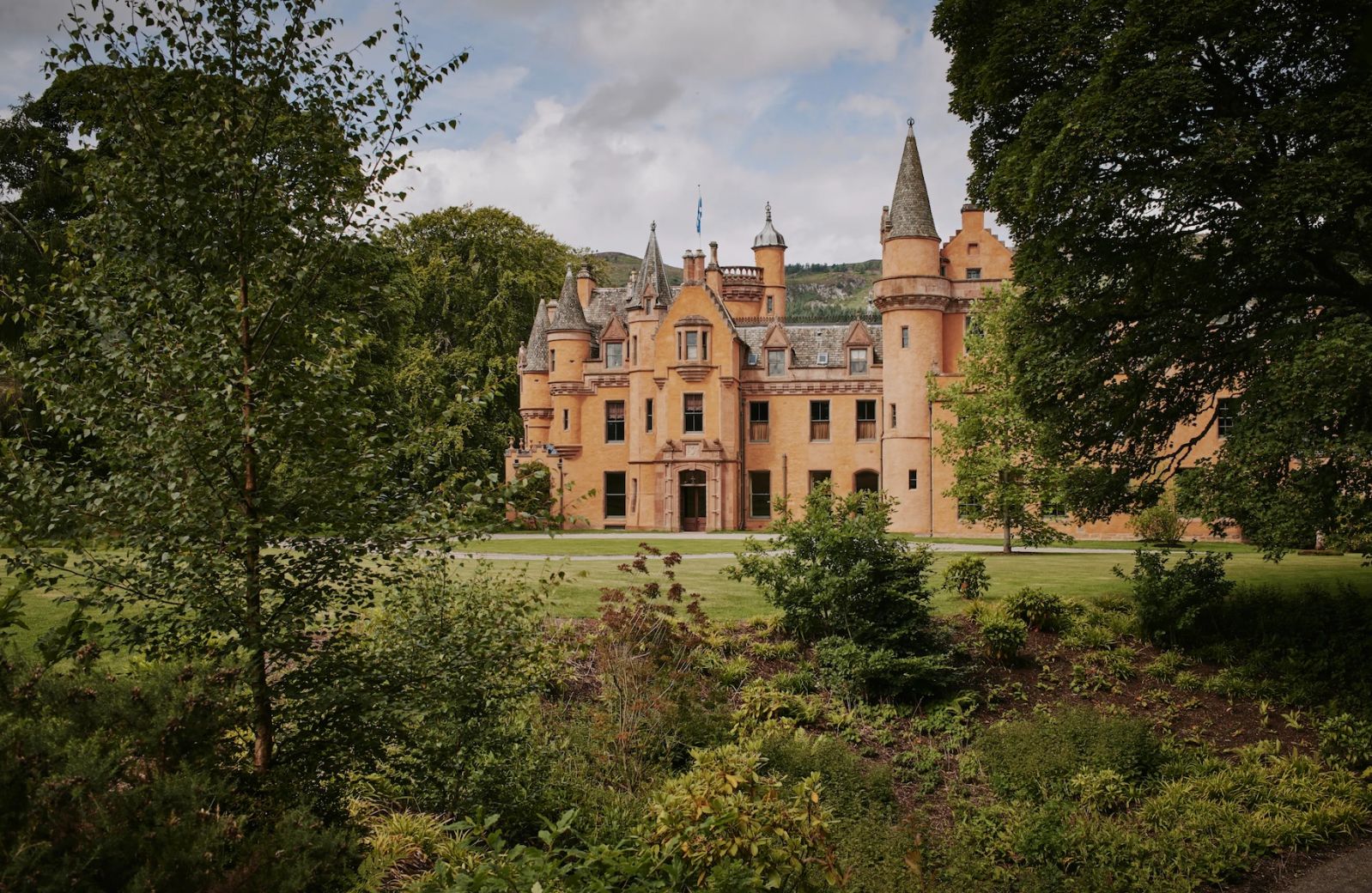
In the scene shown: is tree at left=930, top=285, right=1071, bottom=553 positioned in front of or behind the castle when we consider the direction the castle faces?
in front

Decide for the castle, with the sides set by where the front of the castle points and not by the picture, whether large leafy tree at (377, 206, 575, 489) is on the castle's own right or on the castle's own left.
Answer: on the castle's own right

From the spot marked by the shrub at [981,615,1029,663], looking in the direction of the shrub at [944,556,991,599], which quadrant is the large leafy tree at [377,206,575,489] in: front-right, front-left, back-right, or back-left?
front-left

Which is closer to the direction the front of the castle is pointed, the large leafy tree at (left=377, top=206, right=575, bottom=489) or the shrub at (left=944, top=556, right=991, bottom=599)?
the shrub

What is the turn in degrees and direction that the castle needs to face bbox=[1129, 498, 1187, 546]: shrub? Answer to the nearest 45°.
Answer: approximately 45° to its left

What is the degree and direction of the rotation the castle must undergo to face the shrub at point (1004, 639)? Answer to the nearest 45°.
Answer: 0° — it already faces it

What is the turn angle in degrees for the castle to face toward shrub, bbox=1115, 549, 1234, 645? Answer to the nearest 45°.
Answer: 0° — it already faces it

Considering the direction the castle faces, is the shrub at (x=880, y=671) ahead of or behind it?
ahead

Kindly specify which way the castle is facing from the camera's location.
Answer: facing the viewer

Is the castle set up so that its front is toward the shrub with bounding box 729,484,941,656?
yes

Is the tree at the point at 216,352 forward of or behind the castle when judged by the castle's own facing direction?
forward

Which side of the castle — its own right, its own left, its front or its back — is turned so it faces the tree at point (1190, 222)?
front

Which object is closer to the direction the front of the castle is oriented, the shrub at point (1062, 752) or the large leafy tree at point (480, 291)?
the shrub

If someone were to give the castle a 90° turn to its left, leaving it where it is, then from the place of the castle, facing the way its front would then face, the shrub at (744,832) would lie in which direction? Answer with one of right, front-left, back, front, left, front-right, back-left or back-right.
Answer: right

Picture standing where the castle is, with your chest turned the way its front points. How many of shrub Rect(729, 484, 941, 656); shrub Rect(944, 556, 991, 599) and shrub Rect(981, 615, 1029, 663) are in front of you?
3
